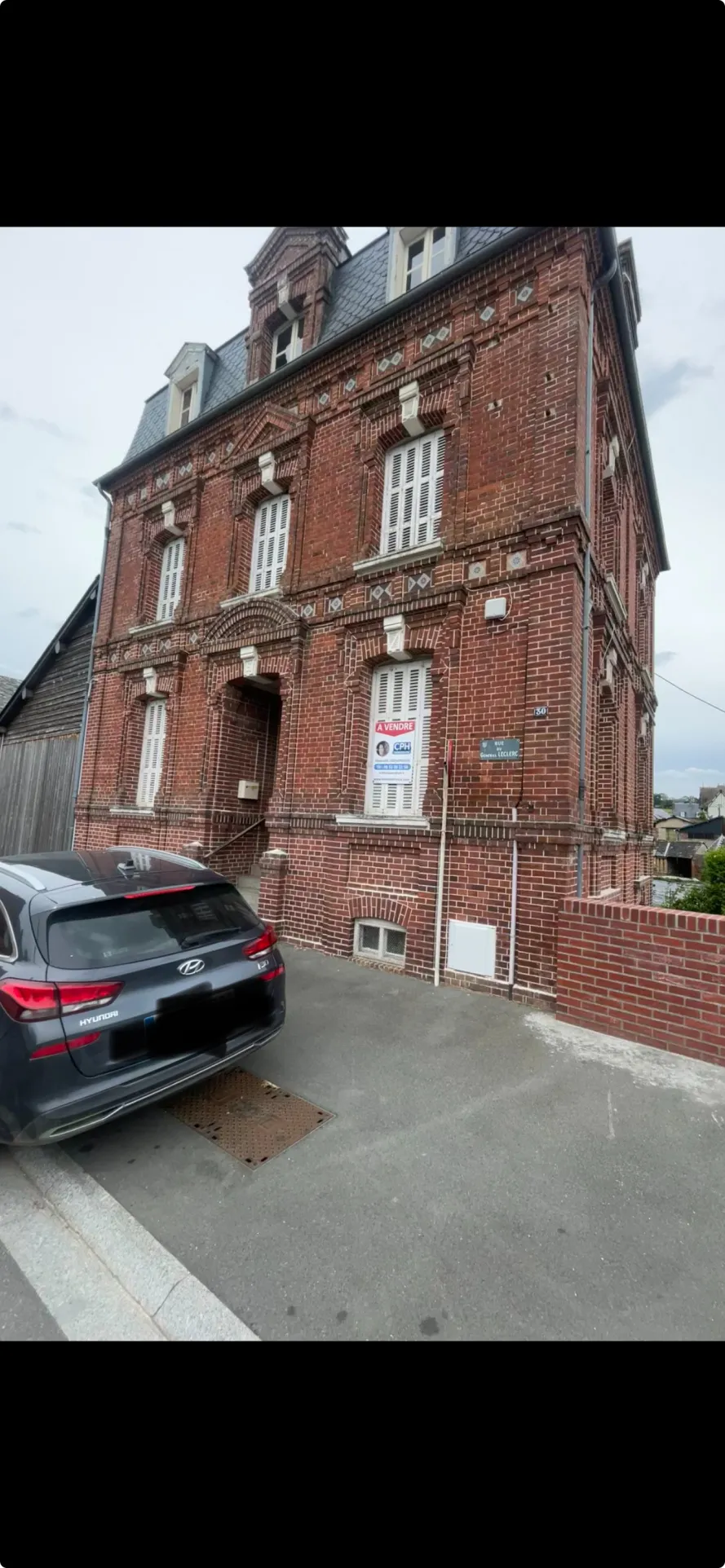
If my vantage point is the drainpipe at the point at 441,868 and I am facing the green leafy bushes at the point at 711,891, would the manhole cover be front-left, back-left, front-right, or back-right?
back-right

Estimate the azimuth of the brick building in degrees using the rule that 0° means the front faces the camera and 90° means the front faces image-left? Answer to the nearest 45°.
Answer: approximately 45°

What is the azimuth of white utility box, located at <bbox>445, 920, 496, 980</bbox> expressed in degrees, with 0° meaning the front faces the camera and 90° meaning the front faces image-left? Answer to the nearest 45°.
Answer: approximately 45°

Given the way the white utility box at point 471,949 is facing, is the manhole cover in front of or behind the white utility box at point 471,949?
in front

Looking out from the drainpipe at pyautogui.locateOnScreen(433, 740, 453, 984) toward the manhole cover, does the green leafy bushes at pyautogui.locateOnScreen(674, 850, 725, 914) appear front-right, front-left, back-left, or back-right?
back-left

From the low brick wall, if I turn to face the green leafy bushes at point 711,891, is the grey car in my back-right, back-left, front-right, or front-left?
back-left

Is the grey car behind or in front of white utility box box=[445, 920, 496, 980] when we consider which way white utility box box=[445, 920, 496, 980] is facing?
in front
